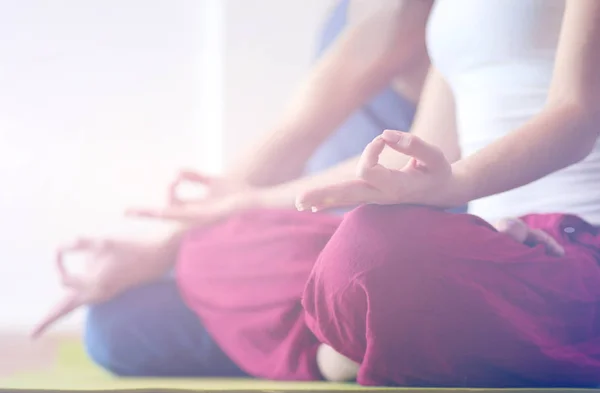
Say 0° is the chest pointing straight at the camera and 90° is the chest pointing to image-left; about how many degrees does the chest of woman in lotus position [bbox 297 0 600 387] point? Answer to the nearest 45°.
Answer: approximately 45°
